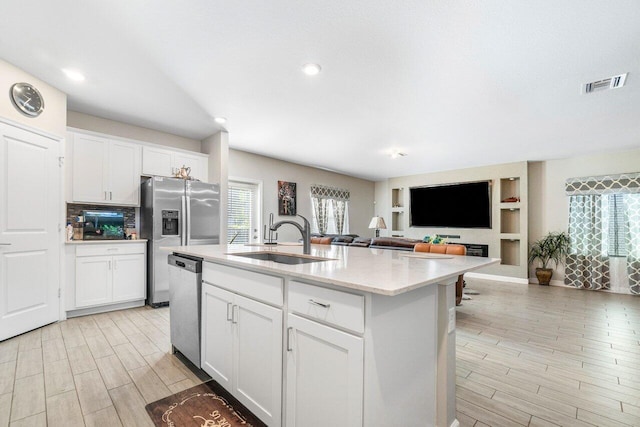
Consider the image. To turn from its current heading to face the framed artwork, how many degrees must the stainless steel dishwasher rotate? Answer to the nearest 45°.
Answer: approximately 180°

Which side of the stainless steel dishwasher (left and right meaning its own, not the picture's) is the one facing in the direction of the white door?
right

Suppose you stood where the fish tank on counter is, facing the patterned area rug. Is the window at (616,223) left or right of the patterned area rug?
left

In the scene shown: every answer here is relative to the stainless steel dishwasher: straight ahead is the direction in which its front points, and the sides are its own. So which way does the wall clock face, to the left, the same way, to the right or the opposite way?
to the left

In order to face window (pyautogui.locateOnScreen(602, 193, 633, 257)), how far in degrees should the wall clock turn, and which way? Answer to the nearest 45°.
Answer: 0° — it already faces it

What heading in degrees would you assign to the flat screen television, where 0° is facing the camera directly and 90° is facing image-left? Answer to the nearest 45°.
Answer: approximately 45°

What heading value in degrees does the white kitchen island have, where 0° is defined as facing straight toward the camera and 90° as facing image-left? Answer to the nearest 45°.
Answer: approximately 45°

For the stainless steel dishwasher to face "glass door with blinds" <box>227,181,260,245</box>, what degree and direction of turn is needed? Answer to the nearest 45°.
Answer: approximately 135° to its right

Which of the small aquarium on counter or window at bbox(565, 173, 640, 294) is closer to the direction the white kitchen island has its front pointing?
the small aquarium on counter

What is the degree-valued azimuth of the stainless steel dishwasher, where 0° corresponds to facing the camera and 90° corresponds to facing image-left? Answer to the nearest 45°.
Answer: approximately 45°
